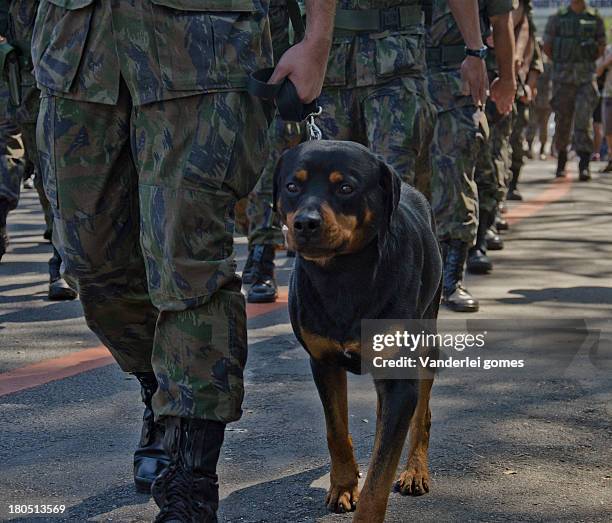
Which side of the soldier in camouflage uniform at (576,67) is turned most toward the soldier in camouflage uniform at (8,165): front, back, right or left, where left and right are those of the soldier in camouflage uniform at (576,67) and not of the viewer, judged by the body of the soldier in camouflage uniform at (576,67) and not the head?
front

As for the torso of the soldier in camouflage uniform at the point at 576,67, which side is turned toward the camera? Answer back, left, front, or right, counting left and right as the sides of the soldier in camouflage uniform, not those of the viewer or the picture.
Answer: front

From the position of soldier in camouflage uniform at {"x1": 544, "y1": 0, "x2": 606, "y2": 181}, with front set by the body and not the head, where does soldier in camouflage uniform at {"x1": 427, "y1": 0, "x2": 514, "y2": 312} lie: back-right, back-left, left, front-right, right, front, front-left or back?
front

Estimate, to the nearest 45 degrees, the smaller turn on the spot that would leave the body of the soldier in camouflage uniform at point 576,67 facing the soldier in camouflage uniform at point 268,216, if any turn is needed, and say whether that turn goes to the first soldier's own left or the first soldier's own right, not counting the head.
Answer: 0° — they already face them

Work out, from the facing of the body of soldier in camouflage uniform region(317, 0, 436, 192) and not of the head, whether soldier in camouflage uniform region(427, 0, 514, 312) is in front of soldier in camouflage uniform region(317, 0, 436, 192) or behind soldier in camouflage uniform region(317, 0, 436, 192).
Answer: behind

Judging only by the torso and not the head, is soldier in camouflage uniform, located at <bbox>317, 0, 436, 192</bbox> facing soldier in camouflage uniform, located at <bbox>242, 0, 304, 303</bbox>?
no

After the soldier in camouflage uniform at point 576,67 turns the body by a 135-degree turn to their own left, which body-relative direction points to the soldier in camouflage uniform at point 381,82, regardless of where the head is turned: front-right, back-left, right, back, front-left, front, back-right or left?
back-right

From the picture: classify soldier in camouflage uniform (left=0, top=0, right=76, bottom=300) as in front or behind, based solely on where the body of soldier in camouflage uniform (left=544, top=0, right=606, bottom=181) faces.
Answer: in front

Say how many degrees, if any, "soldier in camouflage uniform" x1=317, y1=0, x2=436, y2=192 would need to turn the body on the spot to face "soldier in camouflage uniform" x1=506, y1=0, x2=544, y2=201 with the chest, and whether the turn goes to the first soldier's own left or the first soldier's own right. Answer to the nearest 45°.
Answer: approximately 180°

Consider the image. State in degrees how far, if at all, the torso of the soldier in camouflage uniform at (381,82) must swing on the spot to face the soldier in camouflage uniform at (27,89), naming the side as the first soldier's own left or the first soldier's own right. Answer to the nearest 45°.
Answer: approximately 135° to the first soldier's own right

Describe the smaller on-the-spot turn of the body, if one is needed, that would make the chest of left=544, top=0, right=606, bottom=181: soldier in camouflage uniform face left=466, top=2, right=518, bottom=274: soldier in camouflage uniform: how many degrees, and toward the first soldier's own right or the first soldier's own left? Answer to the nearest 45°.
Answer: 0° — they already face them

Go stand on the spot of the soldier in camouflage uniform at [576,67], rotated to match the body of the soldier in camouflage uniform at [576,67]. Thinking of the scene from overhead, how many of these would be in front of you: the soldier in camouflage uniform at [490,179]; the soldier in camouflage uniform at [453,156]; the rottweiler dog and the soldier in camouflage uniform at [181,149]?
4

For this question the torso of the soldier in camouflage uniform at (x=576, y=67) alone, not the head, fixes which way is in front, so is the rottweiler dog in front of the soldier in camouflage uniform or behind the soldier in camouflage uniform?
in front

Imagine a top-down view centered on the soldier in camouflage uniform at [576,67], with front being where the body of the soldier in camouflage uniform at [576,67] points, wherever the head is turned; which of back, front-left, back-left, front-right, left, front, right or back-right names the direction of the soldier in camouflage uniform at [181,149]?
front

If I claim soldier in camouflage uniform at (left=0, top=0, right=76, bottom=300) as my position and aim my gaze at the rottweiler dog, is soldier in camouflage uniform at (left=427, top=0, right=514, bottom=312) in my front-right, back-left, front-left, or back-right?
front-left

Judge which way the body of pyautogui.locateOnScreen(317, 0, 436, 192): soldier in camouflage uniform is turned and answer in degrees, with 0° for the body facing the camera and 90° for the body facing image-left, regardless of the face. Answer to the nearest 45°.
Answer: approximately 0°
